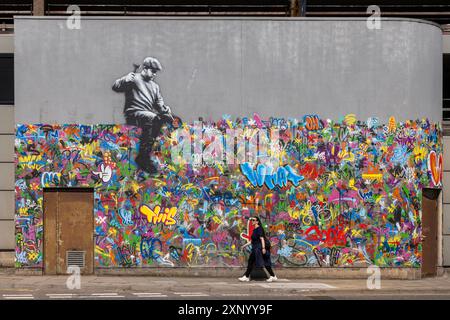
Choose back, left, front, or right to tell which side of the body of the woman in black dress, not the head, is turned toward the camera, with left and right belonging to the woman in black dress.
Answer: left

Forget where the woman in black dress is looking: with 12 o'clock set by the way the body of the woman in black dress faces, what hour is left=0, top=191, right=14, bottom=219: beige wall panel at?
The beige wall panel is roughly at 1 o'clock from the woman in black dress.

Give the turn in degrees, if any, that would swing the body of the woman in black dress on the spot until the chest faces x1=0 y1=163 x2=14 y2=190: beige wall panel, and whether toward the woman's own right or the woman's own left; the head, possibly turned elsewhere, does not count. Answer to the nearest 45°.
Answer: approximately 45° to the woman's own right

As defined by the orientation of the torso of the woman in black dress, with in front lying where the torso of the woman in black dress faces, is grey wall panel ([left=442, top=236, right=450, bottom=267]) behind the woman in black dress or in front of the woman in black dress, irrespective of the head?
behind

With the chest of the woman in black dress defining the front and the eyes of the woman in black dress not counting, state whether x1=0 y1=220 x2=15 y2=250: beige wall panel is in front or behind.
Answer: in front
